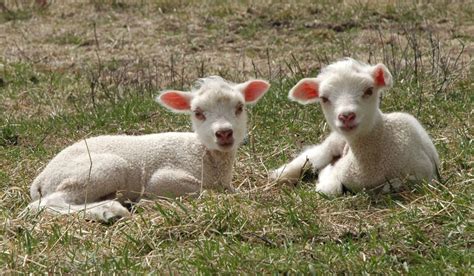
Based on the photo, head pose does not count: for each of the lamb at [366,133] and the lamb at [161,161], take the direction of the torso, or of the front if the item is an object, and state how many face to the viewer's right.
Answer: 1

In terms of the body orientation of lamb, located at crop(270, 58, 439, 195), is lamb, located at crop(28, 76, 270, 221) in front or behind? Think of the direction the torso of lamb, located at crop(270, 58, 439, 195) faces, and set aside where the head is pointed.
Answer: in front

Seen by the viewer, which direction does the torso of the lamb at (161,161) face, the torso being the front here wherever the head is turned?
to the viewer's right

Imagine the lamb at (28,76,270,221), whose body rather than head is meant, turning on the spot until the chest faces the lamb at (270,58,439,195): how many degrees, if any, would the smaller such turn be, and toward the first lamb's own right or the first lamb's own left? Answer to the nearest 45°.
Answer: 0° — it already faces it

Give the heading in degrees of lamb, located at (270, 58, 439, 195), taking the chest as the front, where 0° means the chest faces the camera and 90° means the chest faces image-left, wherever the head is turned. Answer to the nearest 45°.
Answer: approximately 45°

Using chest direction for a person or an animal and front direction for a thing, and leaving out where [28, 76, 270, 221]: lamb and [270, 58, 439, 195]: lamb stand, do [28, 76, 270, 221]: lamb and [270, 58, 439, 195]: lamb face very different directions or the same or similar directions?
very different directions
